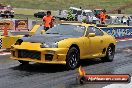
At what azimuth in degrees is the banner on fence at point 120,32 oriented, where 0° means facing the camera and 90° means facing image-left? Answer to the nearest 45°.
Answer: approximately 0°

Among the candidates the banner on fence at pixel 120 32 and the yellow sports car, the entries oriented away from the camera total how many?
0

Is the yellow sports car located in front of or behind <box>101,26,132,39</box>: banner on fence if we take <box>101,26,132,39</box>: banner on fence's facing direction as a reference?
in front

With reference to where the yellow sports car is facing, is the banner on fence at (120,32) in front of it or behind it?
behind
